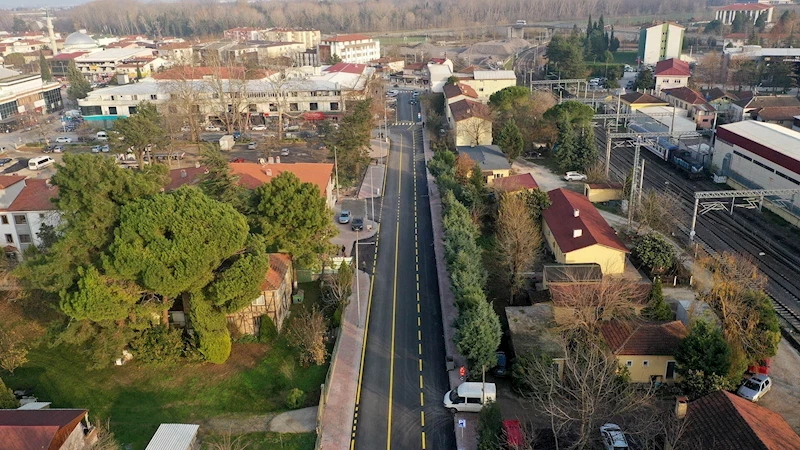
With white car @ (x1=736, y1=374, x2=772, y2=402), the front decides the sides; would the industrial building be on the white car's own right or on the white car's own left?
on the white car's own right

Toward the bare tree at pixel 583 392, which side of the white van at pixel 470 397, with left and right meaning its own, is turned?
back

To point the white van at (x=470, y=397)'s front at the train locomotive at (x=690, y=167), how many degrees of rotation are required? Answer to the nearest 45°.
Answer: approximately 135° to its right

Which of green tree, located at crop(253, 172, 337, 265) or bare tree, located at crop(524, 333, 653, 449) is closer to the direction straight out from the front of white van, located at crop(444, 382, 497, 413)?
the green tree

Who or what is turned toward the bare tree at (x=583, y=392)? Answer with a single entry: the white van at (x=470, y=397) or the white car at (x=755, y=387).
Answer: the white car

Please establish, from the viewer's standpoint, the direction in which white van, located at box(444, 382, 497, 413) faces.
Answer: facing to the left of the viewer

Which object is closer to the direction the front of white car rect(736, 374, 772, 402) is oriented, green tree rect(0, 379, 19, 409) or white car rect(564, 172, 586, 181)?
the green tree

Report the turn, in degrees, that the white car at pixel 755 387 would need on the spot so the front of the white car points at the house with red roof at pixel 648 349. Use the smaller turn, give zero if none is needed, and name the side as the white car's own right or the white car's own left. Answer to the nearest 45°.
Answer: approximately 45° to the white car's own right

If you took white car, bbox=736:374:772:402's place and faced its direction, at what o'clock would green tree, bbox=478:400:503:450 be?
The green tree is roughly at 12 o'clock from the white car.
